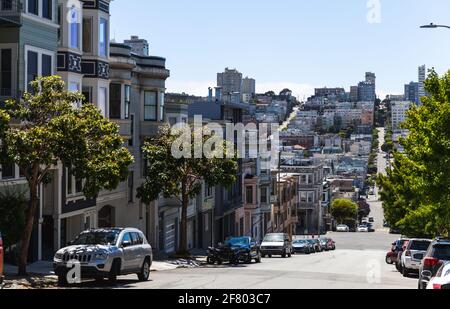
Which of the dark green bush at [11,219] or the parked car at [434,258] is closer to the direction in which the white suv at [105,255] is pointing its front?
the dark green bush

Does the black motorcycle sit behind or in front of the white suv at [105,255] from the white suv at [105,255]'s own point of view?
behind

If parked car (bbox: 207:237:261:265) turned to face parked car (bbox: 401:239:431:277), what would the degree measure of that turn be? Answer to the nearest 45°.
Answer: approximately 90° to its left

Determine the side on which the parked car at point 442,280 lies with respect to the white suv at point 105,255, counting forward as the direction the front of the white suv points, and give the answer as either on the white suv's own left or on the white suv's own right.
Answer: on the white suv's own left

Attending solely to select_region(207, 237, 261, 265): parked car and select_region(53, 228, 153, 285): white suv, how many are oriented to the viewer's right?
0

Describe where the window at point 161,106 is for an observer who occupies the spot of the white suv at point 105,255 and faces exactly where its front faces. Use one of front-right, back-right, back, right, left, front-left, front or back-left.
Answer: back-right

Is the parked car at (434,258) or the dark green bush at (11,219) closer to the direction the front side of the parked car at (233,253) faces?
the dark green bush

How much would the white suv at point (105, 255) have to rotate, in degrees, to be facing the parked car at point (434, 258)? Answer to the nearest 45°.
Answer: approximately 135° to its left

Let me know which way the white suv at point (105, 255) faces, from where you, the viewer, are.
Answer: facing the viewer and to the left of the viewer

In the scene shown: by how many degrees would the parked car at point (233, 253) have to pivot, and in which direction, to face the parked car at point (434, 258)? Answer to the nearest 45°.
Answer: approximately 45° to its left
